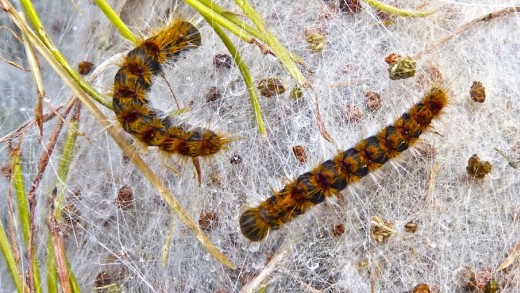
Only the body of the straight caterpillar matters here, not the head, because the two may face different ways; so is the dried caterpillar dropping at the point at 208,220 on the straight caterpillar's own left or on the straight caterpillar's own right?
on the straight caterpillar's own right

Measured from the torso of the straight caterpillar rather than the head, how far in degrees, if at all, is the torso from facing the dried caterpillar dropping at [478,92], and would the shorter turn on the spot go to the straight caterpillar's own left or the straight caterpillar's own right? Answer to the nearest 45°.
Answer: approximately 135° to the straight caterpillar's own left

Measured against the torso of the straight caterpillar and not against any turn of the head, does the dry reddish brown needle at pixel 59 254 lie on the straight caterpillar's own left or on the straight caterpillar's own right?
on the straight caterpillar's own right

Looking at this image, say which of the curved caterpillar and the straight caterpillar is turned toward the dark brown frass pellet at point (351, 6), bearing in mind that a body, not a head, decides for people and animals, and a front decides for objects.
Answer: the curved caterpillar

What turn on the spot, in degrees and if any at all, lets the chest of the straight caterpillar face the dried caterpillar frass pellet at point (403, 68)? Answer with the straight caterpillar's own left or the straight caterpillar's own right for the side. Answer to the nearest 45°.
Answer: approximately 180°

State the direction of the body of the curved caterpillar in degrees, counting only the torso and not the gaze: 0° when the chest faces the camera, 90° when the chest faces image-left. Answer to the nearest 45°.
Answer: approximately 270°

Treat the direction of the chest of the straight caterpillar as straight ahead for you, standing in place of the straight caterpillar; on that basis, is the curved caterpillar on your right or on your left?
on your right

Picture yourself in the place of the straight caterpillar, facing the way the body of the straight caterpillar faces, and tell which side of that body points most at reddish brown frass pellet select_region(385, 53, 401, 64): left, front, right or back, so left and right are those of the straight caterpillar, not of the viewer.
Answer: back

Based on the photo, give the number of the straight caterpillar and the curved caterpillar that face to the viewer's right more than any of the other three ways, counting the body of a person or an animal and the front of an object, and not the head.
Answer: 1

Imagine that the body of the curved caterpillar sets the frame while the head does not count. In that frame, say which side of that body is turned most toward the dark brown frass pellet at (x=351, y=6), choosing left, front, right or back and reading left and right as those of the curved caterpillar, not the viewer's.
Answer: front
